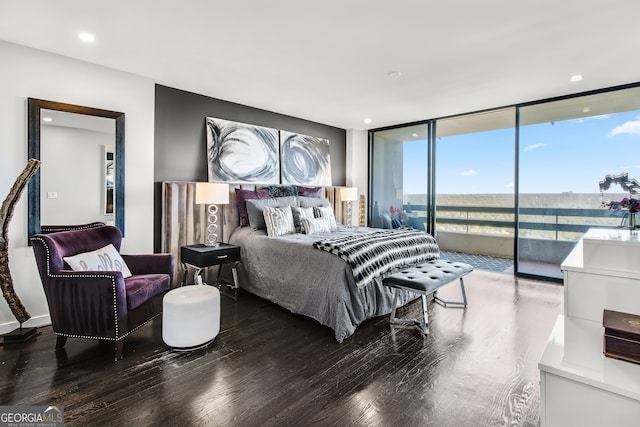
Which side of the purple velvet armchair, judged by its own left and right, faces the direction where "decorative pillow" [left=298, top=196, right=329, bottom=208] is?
left

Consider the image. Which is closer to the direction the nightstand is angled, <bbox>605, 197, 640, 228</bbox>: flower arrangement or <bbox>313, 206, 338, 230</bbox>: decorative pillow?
the flower arrangement

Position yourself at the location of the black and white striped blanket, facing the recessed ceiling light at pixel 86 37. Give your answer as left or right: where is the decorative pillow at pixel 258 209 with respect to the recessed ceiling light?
right

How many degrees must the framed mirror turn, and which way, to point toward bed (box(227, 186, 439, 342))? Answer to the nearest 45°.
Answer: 0° — it already faces it

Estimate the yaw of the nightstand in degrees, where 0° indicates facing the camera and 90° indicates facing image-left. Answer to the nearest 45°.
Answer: approximately 315°
